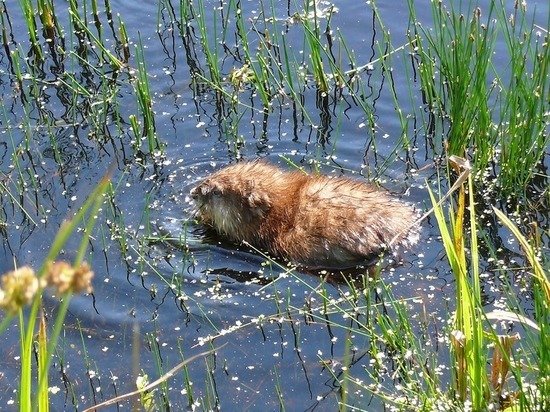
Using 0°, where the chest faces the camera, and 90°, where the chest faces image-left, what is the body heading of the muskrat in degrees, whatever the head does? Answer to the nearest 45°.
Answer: approximately 90°
